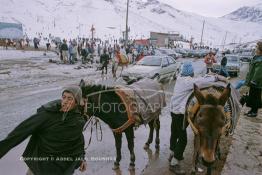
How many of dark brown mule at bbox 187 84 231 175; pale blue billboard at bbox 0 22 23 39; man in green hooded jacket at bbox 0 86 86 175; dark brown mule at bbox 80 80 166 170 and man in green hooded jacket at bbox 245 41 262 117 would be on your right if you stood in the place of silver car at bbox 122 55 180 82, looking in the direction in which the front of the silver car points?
1

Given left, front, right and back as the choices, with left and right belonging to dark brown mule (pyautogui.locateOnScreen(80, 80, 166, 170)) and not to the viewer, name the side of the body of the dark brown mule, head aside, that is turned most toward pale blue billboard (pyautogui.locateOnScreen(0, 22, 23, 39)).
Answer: right

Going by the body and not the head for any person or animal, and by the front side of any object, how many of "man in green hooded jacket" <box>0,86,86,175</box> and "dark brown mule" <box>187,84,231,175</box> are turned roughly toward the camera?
2

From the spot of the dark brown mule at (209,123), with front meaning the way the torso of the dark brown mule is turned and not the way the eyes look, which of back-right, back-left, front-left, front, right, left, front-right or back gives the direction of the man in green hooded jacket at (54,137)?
front-right

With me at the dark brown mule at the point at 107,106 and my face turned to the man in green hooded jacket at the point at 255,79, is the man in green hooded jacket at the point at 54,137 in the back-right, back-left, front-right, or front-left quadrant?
back-right

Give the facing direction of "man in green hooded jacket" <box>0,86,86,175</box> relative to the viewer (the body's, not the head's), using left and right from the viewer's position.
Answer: facing the viewer

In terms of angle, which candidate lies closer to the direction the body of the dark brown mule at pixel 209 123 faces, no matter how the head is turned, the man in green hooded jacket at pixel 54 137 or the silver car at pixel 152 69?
the man in green hooded jacket

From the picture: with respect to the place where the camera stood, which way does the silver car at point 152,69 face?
facing the viewer and to the left of the viewer

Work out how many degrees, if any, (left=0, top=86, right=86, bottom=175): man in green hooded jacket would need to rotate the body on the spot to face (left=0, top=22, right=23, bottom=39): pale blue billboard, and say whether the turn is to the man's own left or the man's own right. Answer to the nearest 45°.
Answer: approximately 180°

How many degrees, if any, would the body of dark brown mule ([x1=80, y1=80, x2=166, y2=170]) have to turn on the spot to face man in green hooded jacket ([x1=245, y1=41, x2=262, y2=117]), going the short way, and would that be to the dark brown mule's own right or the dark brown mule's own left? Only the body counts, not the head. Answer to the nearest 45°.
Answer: approximately 180°

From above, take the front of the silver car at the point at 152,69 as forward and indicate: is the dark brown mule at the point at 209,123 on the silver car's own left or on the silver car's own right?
on the silver car's own left
